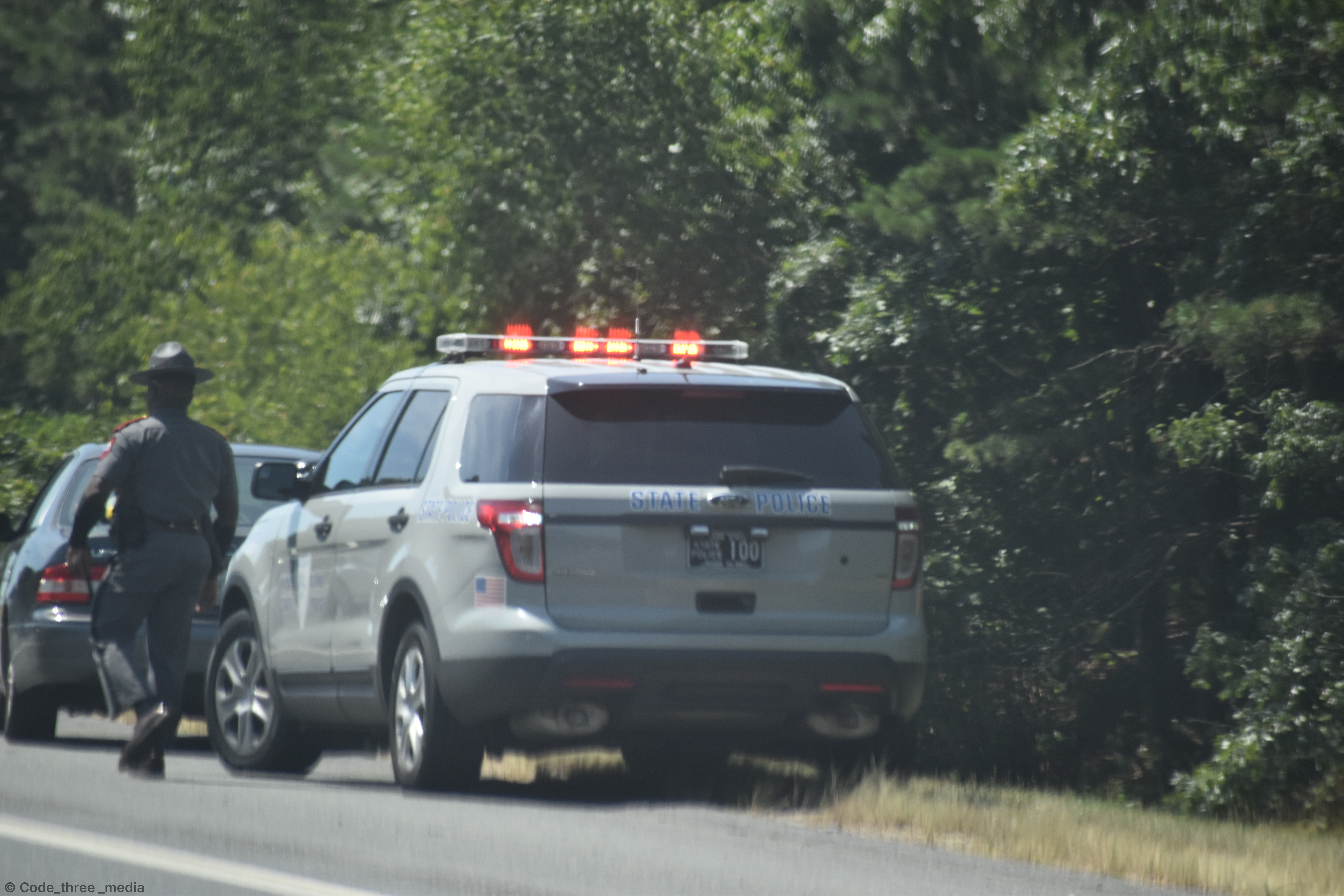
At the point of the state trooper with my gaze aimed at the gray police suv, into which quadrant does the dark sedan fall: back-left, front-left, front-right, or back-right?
back-left

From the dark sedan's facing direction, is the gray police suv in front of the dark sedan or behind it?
behind

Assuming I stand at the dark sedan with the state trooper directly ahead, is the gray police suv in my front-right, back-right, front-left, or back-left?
front-left

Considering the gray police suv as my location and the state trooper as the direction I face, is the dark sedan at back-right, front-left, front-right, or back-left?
front-right

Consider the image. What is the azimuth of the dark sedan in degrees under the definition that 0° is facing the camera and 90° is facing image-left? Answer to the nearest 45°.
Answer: approximately 180°

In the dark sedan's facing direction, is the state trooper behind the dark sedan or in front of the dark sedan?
behind
